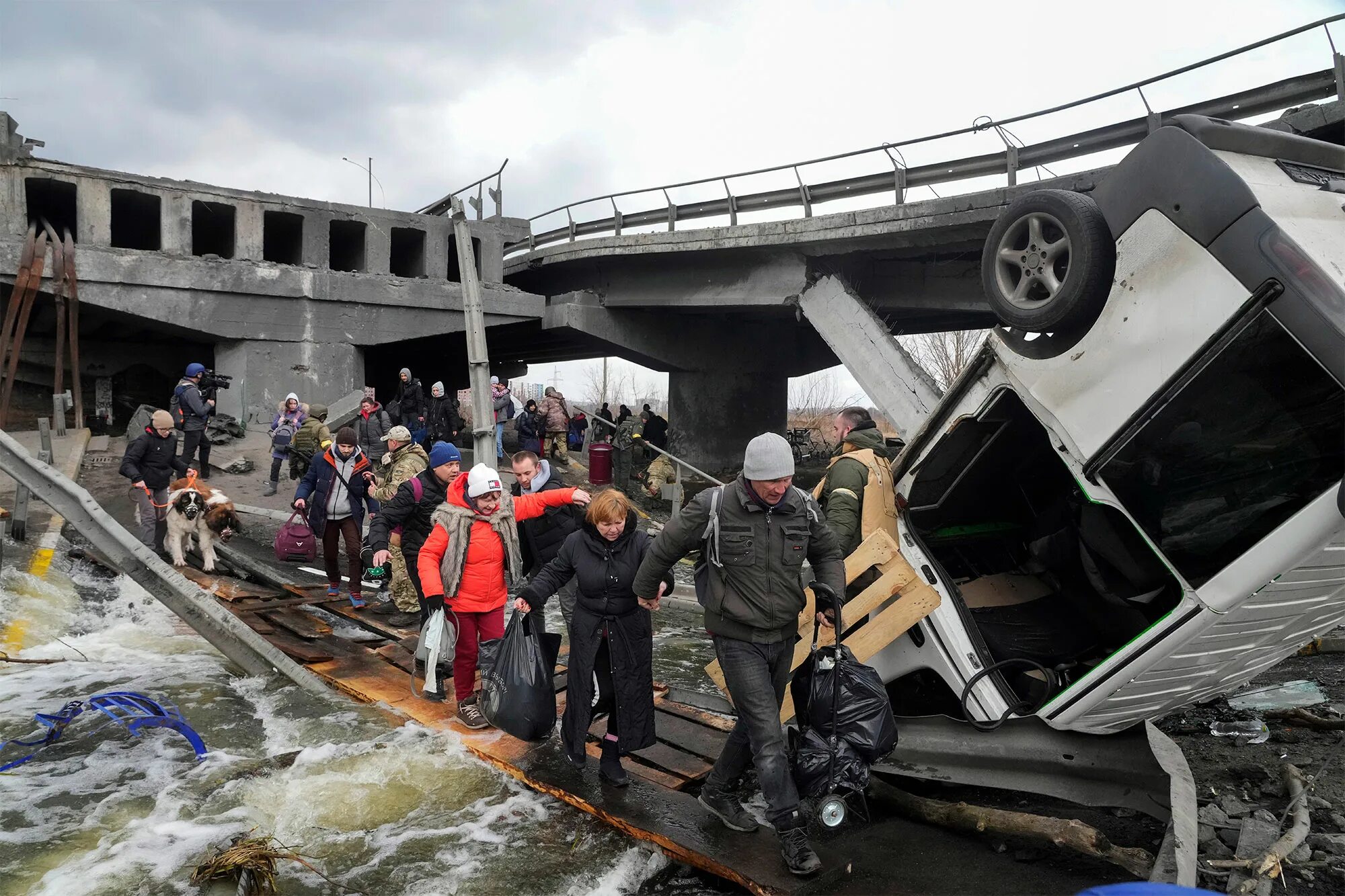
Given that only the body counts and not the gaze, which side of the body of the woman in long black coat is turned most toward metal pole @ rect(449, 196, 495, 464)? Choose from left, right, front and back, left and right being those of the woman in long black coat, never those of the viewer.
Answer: back

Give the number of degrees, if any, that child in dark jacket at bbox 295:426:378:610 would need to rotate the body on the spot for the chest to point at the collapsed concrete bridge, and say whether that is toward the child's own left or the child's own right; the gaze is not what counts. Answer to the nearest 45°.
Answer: approximately 135° to the child's own left

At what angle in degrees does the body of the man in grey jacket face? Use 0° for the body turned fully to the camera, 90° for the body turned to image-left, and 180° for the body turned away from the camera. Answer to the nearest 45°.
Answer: approximately 315°

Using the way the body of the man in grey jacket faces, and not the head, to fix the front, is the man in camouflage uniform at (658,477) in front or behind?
behind

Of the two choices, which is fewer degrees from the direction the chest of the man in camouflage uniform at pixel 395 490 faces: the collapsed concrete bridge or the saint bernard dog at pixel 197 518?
the saint bernard dog
